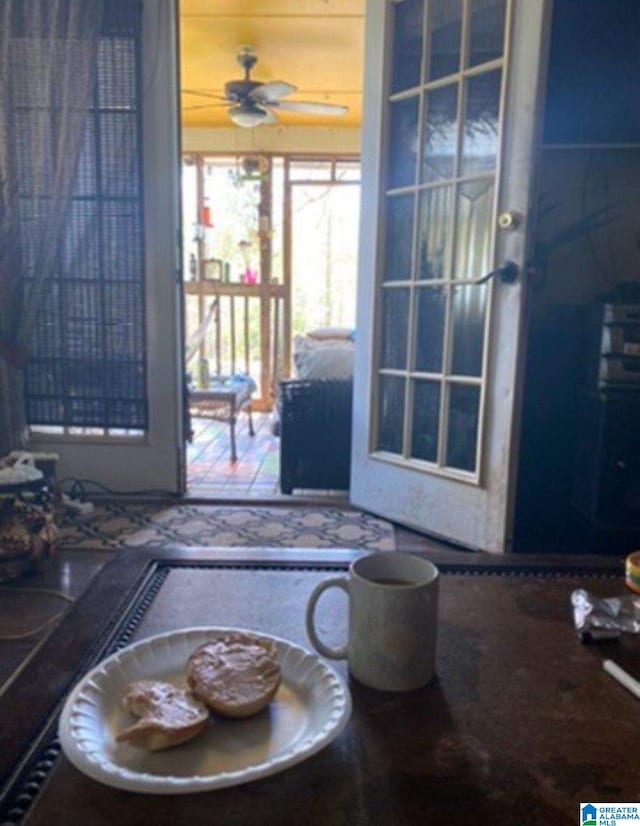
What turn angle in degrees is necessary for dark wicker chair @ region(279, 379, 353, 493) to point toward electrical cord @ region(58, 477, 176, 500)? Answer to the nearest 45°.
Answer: approximately 90° to its left

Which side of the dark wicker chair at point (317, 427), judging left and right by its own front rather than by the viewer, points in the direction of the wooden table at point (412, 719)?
back

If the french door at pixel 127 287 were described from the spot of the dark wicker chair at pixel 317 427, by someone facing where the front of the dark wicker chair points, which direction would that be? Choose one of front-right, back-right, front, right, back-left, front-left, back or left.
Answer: left

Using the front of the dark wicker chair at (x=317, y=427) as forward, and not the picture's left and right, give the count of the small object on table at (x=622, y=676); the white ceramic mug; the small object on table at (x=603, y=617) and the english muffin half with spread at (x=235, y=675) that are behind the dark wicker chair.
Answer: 4

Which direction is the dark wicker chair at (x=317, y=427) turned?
away from the camera

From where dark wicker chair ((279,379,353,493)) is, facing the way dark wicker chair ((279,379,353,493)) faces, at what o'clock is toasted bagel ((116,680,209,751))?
The toasted bagel is roughly at 6 o'clock from the dark wicker chair.

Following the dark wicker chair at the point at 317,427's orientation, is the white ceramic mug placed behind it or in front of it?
behind

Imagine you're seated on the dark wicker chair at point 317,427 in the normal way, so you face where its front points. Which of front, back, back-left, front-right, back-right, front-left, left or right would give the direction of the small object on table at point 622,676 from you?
back

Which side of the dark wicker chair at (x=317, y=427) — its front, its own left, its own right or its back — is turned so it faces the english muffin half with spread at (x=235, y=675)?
back

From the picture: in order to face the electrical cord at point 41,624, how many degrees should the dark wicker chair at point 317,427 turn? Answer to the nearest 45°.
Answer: approximately 135° to its left

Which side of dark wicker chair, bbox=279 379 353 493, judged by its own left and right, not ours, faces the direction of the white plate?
back

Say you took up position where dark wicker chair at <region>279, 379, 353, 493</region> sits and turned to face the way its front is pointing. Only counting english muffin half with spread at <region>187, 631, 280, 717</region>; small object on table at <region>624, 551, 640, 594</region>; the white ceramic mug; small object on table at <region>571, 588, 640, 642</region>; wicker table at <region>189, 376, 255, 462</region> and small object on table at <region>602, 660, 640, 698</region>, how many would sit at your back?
5

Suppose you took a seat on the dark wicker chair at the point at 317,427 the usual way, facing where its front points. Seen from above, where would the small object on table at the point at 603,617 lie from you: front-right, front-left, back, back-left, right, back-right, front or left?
back

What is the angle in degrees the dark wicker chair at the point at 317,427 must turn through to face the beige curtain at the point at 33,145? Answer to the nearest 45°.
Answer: approximately 90° to its left
